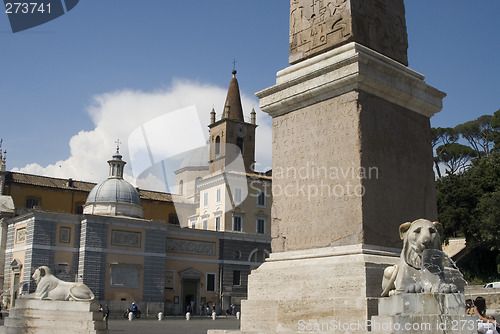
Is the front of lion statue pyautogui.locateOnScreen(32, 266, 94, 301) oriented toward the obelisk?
no

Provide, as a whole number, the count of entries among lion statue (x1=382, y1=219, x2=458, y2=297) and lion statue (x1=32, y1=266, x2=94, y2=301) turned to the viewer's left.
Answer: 1

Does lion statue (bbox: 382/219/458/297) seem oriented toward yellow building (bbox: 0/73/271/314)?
no

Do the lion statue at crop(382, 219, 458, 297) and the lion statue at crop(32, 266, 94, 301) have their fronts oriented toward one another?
no

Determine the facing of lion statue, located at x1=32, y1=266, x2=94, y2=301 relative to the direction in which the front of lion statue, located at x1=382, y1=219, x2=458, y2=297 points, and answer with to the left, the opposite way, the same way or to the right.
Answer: to the right

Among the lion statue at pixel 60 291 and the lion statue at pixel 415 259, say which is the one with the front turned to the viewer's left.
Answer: the lion statue at pixel 60 291

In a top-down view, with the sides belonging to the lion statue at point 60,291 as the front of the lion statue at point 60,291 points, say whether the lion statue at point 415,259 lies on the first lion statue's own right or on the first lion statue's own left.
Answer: on the first lion statue's own left

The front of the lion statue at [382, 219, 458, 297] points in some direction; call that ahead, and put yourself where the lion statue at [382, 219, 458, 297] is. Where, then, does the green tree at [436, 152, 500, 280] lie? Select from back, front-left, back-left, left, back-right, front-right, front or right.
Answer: back-left

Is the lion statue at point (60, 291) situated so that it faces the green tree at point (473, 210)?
no

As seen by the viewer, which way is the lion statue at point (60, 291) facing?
to the viewer's left

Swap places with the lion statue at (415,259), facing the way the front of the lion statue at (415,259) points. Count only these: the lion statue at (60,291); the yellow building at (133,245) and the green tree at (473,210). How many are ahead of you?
0
